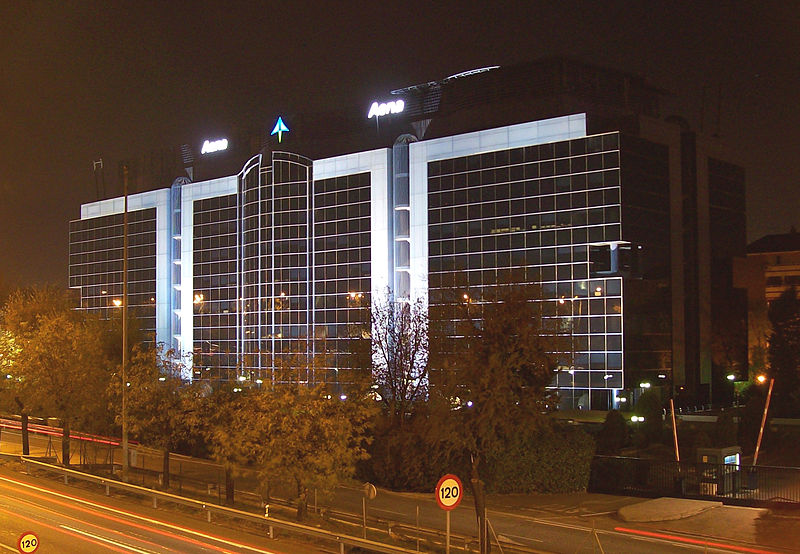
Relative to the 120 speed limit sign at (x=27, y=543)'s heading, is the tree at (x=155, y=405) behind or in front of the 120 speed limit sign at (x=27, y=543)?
behind

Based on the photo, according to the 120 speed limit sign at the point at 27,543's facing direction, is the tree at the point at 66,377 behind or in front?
behind

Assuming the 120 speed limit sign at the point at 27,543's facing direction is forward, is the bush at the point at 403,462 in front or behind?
behind

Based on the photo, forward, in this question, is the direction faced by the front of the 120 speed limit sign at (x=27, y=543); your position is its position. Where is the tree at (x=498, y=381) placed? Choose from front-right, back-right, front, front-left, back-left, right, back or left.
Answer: back-left

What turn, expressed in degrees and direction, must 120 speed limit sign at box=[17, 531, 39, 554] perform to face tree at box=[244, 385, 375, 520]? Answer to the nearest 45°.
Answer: approximately 135° to its left

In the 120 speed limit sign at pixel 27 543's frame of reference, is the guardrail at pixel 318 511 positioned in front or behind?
behind

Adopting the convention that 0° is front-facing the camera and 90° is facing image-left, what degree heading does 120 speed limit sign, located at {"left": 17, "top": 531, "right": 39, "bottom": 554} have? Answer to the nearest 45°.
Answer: approximately 0°

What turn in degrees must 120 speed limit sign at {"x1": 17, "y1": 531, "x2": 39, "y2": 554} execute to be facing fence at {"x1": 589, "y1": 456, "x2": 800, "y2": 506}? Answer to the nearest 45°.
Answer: approximately 135° to its left

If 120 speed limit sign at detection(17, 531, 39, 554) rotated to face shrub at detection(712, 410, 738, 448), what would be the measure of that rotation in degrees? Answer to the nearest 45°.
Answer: approximately 135° to its left

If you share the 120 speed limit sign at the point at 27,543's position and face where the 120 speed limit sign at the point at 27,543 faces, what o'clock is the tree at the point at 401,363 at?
The tree is roughly at 7 o'clock from the 120 speed limit sign.

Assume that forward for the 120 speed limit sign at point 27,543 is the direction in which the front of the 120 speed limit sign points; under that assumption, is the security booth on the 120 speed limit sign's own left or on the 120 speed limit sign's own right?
on the 120 speed limit sign's own left
